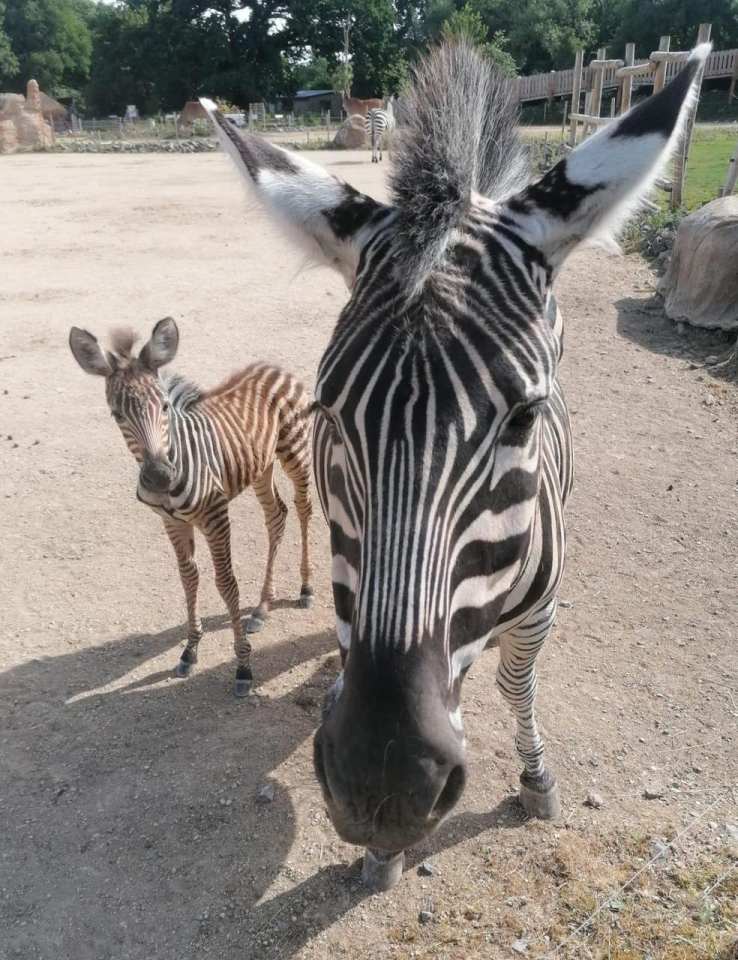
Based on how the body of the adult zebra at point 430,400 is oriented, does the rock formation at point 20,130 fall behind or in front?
behind

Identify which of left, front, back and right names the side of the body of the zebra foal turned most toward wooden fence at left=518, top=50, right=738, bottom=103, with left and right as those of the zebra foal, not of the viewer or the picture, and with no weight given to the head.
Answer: back

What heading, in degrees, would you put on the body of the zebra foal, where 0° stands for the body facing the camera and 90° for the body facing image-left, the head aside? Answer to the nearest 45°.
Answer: approximately 45°

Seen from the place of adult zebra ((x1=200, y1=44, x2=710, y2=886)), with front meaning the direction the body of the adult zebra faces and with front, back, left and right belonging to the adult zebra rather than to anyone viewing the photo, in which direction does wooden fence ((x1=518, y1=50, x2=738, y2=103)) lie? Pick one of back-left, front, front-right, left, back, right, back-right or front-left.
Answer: back

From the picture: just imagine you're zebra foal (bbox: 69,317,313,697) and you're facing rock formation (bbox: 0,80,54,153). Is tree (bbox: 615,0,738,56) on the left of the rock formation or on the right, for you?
right

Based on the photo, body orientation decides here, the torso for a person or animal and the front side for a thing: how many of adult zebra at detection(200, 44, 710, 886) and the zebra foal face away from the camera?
0

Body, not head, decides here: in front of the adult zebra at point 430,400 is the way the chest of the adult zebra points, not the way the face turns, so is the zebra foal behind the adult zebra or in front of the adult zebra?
behind

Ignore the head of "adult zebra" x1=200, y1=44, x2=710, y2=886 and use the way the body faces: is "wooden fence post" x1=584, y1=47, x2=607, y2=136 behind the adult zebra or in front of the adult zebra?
behind

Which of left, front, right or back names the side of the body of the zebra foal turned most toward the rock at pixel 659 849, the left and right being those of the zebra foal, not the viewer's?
left

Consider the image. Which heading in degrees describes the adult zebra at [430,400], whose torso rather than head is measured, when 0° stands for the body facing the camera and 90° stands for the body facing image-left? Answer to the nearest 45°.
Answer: approximately 0°
